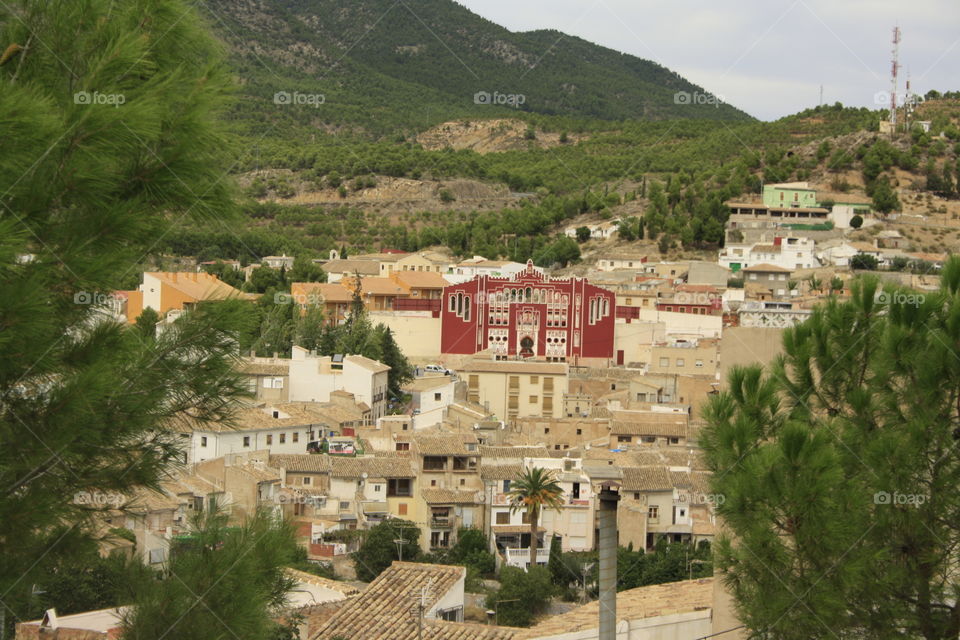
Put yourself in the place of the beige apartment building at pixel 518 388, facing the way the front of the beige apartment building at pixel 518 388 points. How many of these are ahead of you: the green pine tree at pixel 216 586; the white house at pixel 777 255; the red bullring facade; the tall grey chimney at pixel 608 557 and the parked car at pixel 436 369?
2

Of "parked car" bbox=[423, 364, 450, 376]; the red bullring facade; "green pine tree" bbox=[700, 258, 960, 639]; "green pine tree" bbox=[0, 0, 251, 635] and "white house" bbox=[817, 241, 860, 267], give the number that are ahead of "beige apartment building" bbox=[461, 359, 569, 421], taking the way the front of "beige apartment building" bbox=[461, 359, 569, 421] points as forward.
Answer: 2

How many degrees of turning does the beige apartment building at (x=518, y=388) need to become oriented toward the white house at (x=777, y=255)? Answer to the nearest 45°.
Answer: approximately 135° to its left

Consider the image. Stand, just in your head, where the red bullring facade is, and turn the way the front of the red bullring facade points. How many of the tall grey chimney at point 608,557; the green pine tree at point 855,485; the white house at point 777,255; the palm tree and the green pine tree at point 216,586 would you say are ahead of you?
4

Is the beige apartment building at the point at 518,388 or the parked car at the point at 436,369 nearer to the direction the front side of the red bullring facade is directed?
the beige apartment building

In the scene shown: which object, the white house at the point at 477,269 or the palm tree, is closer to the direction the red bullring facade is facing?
the palm tree

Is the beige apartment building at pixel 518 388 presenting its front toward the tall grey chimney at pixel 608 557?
yes

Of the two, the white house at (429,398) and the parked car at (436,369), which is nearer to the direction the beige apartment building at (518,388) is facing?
the white house

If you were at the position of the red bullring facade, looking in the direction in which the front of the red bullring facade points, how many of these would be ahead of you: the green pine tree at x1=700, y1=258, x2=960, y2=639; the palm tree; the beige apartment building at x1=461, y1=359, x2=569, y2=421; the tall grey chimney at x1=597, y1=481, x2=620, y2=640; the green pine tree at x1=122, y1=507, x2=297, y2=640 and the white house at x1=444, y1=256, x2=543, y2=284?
5

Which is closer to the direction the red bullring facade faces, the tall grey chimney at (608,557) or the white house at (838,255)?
the tall grey chimney

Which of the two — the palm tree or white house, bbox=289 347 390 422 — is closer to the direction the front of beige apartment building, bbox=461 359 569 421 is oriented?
the palm tree

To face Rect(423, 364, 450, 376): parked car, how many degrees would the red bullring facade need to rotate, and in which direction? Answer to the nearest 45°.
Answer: approximately 45° to its right

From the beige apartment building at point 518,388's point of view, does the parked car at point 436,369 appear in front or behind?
behind

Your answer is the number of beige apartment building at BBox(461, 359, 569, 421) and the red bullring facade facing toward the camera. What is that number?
2

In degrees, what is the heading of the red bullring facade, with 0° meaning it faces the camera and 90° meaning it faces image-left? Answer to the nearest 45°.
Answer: approximately 0°

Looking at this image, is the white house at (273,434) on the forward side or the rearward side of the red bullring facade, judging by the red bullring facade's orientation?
on the forward side
